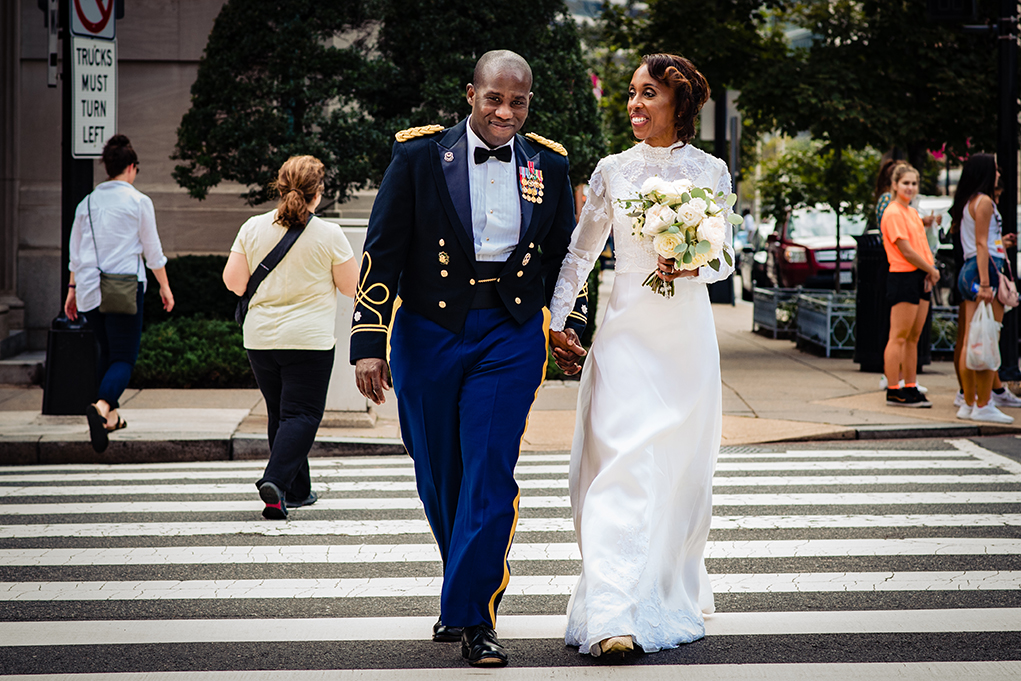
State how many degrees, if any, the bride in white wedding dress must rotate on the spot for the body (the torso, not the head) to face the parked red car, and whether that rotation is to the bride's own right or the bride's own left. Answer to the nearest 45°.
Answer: approximately 180°

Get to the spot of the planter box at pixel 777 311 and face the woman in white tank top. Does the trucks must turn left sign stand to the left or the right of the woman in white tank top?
right

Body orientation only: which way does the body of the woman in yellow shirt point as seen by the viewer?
away from the camera

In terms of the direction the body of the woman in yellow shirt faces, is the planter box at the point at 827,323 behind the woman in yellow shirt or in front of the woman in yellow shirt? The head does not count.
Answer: in front

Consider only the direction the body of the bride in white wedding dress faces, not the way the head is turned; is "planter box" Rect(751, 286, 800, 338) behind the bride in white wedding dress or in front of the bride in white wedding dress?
behind

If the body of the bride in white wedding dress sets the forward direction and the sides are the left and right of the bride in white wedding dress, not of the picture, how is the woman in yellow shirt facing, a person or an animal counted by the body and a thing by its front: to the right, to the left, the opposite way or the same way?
the opposite way

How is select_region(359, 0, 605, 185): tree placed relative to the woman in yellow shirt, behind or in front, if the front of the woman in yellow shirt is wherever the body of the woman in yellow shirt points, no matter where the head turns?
in front

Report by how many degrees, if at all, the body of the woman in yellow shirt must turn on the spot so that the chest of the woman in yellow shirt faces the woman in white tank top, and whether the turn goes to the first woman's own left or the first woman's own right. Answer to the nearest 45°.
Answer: approximately 45° to the first woman's own right

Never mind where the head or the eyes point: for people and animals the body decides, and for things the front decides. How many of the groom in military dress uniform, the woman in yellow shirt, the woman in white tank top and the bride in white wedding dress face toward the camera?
2

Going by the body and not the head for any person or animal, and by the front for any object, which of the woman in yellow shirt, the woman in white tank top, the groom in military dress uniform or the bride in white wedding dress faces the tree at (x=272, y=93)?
the woman in yellow shirt

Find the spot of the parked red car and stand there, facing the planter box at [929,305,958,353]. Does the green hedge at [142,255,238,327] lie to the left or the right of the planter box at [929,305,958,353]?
right
